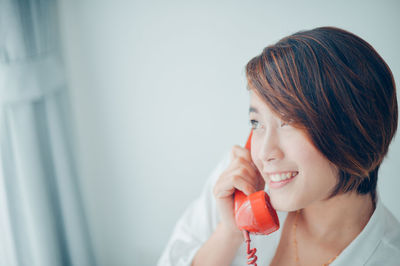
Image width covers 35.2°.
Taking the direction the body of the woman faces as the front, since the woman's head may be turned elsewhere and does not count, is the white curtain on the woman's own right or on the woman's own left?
on the woman's own right

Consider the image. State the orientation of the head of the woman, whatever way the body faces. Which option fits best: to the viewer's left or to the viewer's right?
to the viewer's left

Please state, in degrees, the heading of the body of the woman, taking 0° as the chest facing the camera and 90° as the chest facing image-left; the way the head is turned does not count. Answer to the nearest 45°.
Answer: approximately 45°
